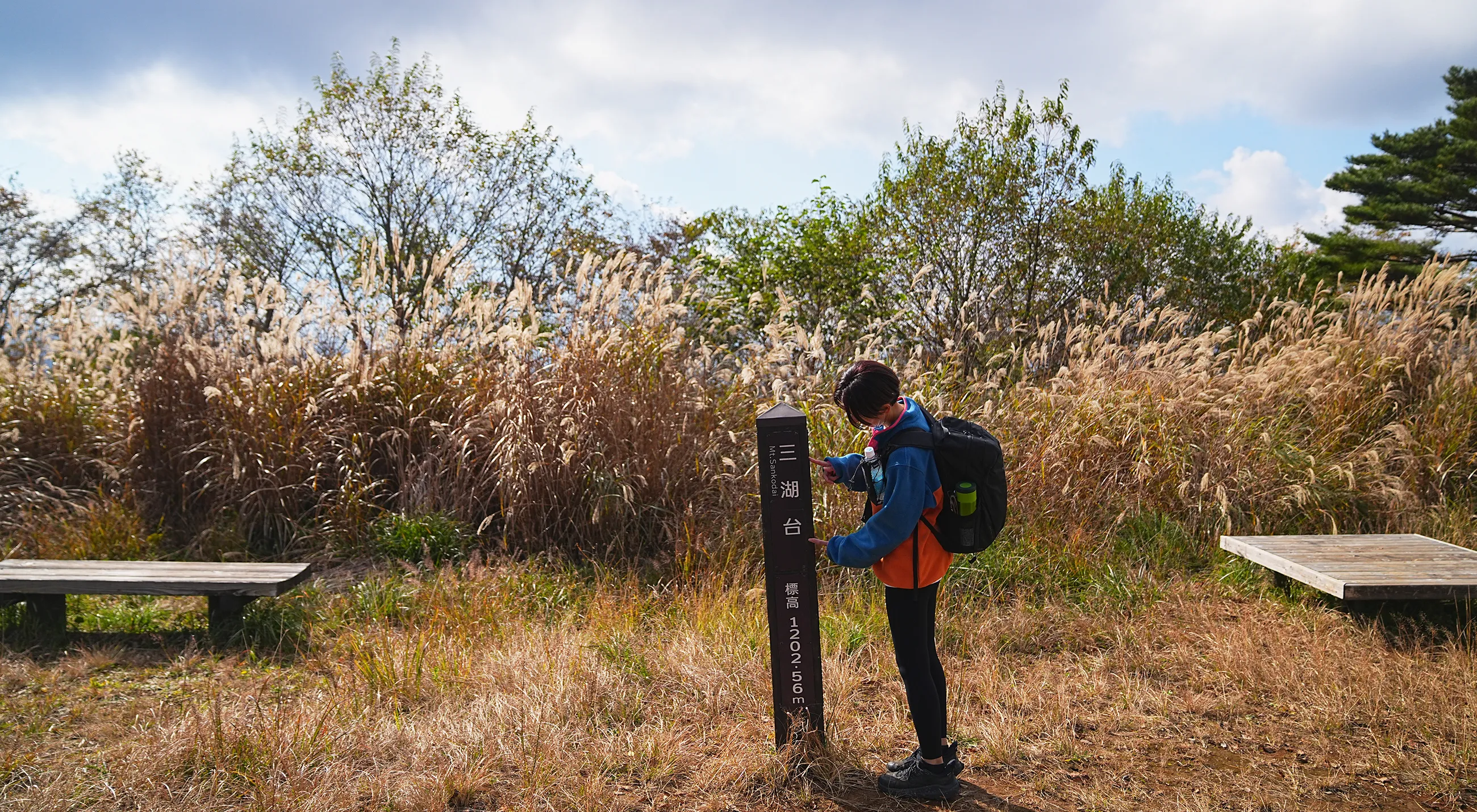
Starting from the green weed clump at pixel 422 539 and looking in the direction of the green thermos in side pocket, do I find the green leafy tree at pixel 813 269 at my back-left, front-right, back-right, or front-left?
back-left

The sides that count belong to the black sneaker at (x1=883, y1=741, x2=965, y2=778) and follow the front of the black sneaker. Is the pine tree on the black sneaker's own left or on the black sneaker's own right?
on the black sneaker's own right

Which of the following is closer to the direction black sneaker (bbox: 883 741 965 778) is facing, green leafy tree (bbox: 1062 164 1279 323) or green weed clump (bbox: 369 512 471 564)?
the green weed clump

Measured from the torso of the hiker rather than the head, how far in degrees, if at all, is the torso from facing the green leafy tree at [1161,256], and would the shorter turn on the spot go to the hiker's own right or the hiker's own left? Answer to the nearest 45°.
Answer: approximately 90° to the hiker's own right

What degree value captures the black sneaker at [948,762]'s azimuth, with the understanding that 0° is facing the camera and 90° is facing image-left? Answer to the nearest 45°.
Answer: approximately 90°

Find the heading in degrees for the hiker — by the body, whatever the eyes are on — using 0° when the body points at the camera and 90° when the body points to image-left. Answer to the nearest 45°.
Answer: approximately 90°

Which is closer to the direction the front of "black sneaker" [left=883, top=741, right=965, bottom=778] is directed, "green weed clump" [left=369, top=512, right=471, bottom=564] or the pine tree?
the green weed clump

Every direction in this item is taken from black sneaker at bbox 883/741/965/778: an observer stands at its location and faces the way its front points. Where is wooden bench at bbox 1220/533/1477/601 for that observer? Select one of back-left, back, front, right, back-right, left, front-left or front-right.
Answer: back-right

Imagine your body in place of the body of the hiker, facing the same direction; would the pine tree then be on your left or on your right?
on your right
